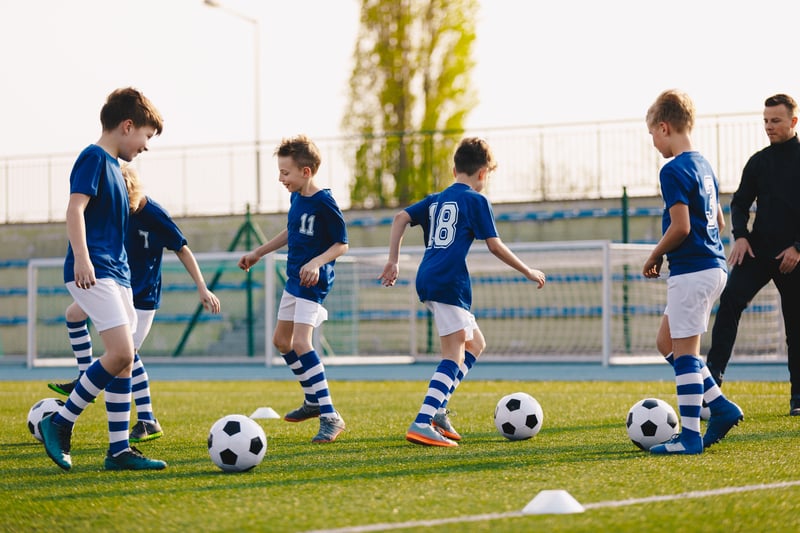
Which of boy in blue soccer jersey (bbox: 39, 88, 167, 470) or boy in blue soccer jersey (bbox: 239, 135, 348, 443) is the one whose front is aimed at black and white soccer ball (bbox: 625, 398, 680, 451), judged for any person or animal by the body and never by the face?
boy in blue soccer jersey (bbox: 39, 88, 167, 470)

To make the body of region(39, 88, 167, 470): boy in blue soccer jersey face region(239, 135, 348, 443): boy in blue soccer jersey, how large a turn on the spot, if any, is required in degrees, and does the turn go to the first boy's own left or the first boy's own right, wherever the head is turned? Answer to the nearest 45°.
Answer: approximately 45° to the first boy's own left

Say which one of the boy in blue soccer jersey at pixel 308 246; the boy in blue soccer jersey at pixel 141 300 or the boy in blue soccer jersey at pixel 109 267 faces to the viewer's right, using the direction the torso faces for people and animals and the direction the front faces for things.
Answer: the boy in blue soccer jersey at pixel 109 267

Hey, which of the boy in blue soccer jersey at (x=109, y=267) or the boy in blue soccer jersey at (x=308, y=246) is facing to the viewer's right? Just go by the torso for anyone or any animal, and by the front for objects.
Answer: the boy in blue soccer jersey at (x=109, y=267)

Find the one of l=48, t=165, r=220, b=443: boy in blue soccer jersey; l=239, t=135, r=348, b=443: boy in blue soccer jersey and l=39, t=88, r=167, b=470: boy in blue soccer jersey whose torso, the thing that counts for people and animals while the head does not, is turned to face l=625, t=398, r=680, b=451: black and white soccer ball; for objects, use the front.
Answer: l=39, t=88, r=167, b=470: boy in blue soccer jersey

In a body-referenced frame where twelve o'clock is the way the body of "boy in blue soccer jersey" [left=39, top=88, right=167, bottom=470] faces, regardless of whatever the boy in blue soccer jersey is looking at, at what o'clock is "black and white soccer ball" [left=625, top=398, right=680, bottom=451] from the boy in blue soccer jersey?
The black and white soccer ball is roughly at 12 o'clock from the boy in blue soccer jersey.

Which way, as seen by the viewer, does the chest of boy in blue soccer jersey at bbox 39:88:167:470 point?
to the viewer's right

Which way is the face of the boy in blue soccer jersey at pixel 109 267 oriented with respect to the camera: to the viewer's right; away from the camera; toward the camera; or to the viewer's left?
to the viewer's right

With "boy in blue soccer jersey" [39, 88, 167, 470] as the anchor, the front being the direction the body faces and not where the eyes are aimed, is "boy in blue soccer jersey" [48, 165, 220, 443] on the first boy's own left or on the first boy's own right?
on the first boy's own left

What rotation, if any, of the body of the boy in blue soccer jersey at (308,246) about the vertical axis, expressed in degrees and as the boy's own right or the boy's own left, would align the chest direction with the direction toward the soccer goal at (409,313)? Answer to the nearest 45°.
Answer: approximately 135° to the boy's own right

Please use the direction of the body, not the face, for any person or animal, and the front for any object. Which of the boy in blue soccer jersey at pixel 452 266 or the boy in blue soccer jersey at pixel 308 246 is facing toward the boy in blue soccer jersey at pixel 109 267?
the boy in blue soccer jersey at pixel 308 246

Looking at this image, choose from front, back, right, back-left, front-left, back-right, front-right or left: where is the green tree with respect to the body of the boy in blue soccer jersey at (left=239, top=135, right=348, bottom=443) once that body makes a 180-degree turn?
front-left

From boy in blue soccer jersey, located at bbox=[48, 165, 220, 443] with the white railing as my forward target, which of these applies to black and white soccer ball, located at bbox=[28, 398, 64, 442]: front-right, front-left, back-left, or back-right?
back-left

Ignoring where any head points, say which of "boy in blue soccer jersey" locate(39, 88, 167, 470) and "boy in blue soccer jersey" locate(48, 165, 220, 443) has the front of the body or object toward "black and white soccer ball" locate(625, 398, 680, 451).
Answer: "boy in blue soccer jersey" locate(39, 88, 167, 470)

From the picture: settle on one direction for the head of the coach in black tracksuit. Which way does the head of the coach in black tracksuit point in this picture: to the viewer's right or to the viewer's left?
to the viewer's left
